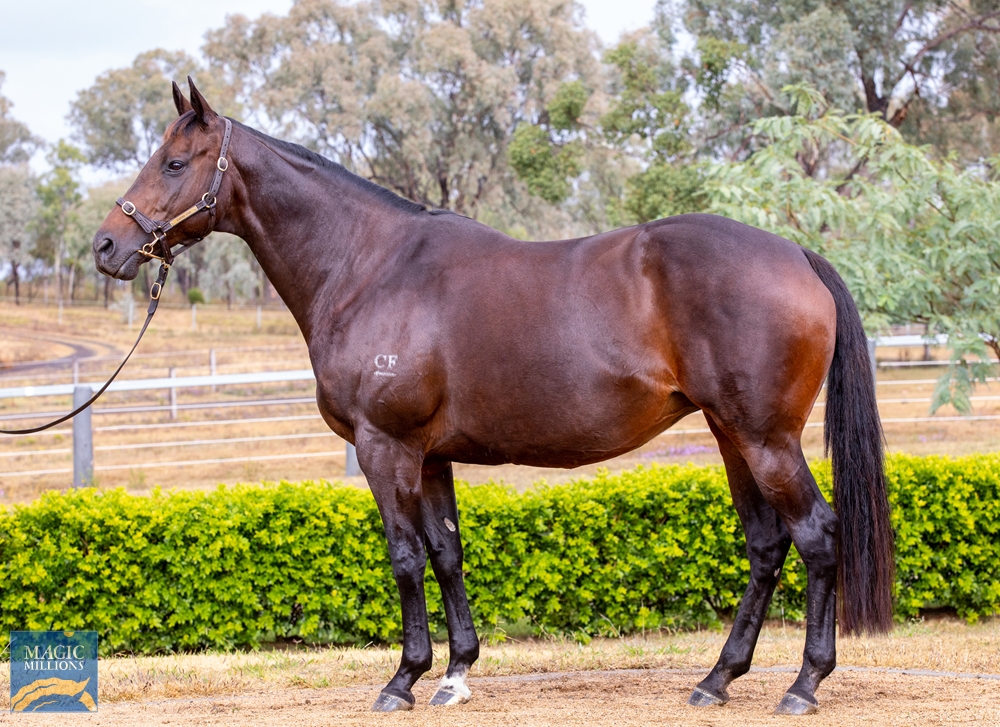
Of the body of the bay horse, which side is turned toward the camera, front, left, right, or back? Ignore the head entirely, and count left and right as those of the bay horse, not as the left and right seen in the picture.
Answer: left

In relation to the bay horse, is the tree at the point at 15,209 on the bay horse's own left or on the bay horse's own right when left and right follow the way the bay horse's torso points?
on the bay horse's own right

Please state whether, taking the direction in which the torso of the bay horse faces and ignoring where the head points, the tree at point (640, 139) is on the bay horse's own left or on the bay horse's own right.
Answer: on the bay horse's own right

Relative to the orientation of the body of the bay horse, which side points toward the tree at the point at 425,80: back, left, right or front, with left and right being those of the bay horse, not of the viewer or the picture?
right

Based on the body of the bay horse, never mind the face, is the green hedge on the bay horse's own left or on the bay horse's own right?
on the bay horse's own right

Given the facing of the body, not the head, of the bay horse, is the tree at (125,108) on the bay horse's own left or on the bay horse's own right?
on the bay horse's own right
